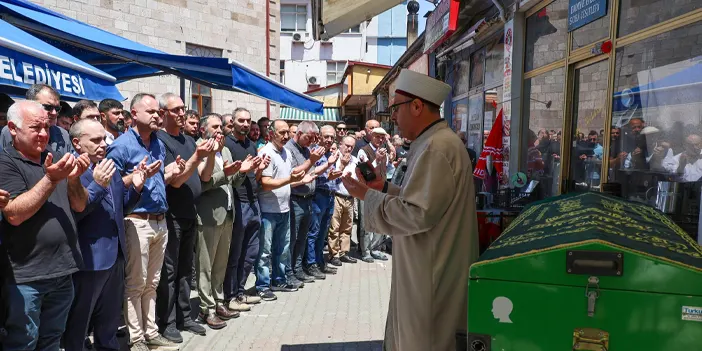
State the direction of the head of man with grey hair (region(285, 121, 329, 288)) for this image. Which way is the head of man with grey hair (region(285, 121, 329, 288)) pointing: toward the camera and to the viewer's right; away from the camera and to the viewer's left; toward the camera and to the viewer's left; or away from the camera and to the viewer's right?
toward the camera and to the viewer's right

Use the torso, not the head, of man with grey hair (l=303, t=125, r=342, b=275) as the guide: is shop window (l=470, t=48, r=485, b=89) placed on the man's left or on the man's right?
on the man's left

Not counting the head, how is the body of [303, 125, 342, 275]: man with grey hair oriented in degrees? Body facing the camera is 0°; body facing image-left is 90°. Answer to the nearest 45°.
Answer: approximately 315°

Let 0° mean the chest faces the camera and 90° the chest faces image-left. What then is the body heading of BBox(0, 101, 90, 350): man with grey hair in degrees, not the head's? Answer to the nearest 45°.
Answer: approximately 315°

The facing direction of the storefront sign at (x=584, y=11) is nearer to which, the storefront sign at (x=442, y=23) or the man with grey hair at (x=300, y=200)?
the man with grey hair

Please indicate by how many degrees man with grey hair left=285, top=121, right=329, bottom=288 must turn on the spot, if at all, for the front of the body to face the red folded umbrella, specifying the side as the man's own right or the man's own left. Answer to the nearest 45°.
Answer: approximately 45° to the man's own left

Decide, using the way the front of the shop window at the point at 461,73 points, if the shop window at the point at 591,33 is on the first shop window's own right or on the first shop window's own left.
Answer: on the first shop window's own left

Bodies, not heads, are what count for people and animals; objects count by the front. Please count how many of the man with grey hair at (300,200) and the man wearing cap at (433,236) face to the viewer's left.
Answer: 1

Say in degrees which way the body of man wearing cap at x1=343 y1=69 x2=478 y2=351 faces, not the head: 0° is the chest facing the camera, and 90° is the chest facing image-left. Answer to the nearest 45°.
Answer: approximately 90°

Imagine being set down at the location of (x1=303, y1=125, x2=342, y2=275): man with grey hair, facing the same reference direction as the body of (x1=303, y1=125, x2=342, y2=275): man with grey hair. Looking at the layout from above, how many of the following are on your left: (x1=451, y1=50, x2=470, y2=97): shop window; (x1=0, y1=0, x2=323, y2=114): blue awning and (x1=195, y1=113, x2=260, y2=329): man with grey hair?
1

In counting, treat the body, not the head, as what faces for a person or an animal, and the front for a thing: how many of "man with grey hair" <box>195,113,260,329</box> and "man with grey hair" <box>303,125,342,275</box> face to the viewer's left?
0

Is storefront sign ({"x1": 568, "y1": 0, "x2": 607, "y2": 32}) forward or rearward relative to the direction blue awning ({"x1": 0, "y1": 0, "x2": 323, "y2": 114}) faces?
forward

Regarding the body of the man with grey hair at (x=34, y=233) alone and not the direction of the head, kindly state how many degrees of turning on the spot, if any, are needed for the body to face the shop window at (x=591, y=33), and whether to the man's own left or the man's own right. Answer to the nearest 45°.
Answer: approximately 45° to the man's own left
